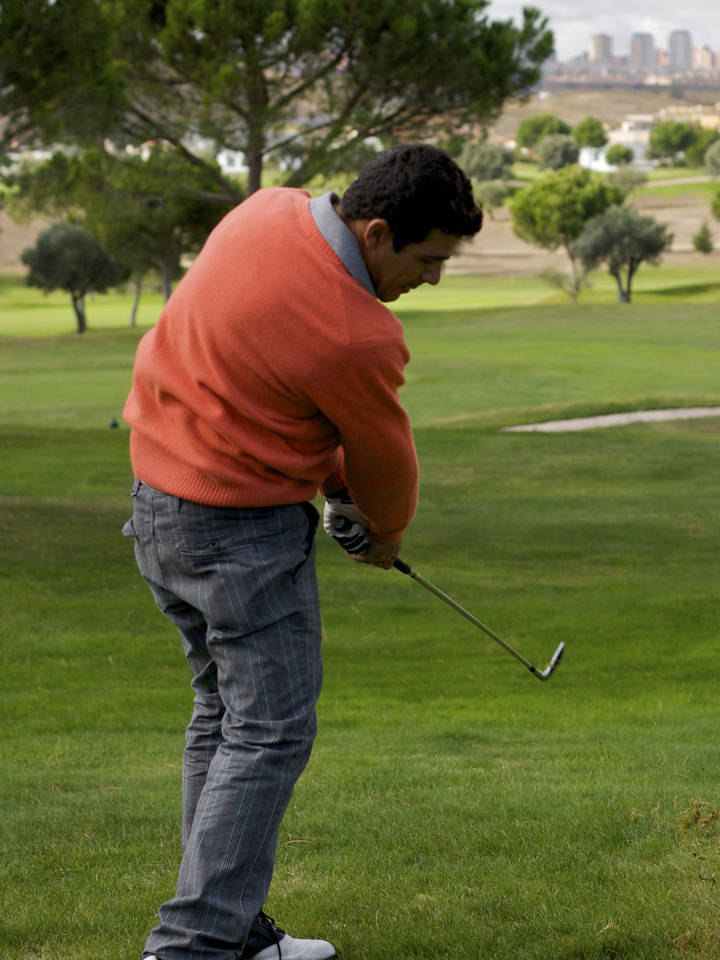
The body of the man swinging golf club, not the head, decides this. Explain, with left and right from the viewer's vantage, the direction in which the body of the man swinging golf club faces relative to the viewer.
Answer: facing away from the viewer and to the right of the viewer

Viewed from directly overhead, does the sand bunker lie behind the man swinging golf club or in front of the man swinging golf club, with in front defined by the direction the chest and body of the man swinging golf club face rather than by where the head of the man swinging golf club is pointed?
in front

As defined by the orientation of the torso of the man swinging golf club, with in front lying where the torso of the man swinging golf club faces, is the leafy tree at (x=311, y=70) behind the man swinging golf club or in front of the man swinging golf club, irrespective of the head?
in front

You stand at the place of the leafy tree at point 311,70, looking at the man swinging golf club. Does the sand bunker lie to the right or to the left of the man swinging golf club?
left

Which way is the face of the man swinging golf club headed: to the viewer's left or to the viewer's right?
to the viewer's right
